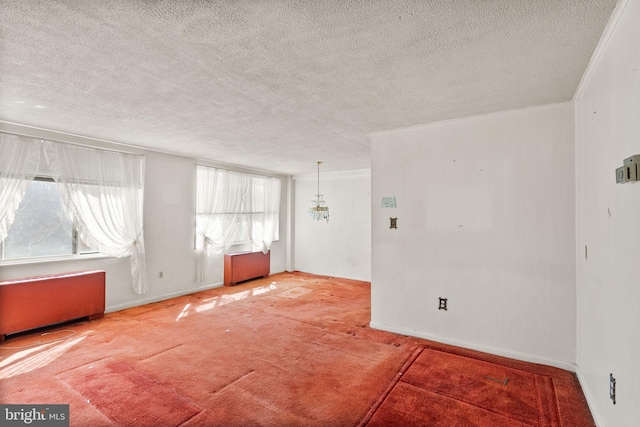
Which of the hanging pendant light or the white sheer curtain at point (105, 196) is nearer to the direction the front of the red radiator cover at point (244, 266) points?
the hanging pendant light

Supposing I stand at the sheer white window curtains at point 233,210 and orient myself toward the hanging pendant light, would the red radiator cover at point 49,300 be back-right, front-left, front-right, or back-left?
back-right

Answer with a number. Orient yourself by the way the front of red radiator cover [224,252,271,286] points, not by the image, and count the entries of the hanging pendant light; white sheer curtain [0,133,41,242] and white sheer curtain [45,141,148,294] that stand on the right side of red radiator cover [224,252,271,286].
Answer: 2

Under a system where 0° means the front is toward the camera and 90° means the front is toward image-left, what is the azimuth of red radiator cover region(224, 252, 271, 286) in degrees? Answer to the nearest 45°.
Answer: approximately 315°

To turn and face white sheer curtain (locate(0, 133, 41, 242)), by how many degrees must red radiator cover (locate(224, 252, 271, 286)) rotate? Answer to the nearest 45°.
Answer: approximately 90° to its right

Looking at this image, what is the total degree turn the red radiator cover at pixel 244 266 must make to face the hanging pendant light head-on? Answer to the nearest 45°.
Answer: approximately 45° to its left

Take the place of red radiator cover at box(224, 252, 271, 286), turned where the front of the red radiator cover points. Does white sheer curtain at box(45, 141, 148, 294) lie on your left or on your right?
on your right
